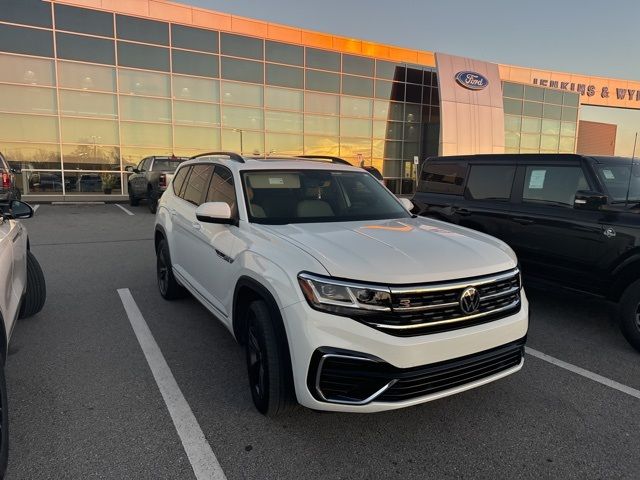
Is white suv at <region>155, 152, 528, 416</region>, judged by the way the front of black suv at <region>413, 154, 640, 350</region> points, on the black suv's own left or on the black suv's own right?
on the black suv's own right

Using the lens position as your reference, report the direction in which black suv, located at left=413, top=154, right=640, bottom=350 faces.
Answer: facing the viewer and to the right of the viewer

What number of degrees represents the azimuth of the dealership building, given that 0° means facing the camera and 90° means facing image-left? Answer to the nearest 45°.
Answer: approximately 315°

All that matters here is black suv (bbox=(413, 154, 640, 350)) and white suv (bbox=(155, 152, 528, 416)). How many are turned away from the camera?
0

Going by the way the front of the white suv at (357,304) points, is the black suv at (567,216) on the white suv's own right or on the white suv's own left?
on the white suv's own left

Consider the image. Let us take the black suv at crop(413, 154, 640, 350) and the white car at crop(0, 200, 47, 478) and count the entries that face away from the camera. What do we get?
1

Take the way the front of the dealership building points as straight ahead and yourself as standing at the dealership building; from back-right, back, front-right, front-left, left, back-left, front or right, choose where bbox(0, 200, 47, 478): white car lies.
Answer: front-right

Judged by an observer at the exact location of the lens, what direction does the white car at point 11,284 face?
facing away from the viewer

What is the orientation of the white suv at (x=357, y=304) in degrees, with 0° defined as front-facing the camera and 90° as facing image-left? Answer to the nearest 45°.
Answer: approximately 315°

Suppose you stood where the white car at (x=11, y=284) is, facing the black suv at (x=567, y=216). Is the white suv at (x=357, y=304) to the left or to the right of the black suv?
right

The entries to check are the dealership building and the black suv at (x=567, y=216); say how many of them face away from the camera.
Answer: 0
